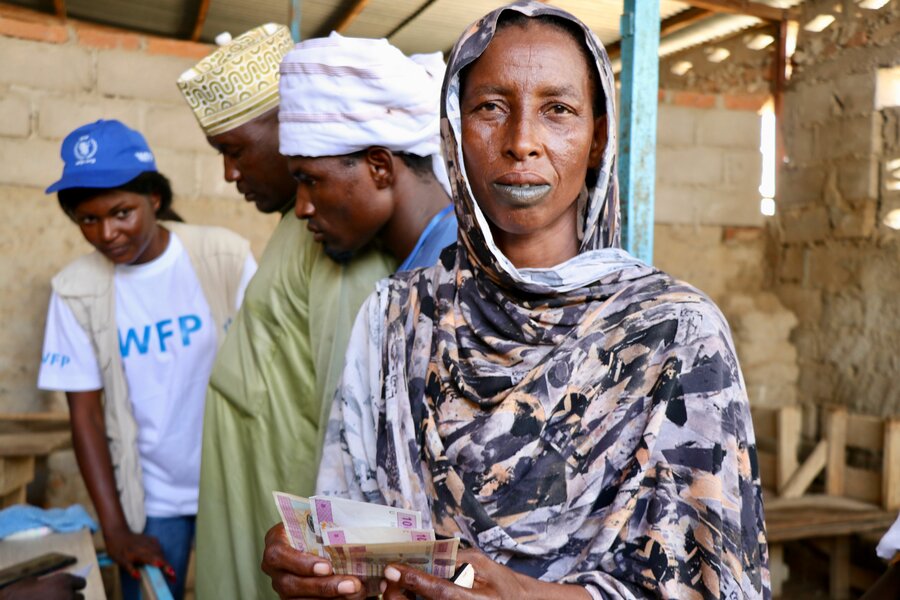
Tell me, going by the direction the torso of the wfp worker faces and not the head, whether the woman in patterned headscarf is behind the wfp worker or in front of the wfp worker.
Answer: in front

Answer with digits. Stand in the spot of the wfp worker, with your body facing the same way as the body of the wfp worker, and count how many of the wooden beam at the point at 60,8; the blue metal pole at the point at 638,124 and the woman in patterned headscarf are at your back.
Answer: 1

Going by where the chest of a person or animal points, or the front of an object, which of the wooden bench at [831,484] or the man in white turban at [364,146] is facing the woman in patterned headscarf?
the wooden bench

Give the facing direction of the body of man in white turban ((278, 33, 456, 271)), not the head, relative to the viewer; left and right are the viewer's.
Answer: facing to the left of the viewer

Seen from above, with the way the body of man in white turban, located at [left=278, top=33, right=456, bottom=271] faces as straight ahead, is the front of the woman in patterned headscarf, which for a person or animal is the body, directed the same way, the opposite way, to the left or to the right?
to the left

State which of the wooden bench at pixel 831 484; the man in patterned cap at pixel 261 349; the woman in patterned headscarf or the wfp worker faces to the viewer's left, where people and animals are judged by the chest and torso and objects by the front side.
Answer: the man in patterned cap

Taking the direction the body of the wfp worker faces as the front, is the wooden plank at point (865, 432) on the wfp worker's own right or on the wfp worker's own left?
on the wfp worker's own left
